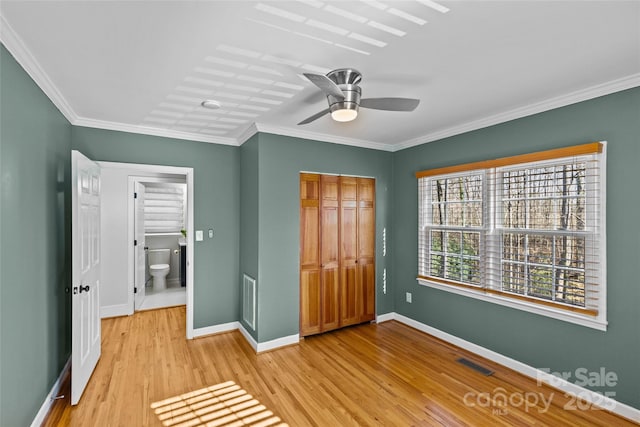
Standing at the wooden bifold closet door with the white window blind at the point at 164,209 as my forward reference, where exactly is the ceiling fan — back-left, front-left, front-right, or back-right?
back-left

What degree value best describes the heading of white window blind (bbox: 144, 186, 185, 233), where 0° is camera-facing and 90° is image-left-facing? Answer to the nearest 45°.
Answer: approximately 0°

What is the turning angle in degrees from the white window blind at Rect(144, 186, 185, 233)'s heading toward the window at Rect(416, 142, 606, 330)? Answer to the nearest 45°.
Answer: approximately 45° to its left

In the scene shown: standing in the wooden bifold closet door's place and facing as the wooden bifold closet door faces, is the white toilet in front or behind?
behind

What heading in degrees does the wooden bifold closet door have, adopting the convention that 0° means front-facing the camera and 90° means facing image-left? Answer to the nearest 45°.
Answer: approximately 315°

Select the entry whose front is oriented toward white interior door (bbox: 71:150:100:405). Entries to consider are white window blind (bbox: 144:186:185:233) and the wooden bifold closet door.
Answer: the white window blind

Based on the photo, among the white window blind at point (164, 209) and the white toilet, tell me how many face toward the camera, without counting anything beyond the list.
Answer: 2

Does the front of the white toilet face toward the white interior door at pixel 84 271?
yes
